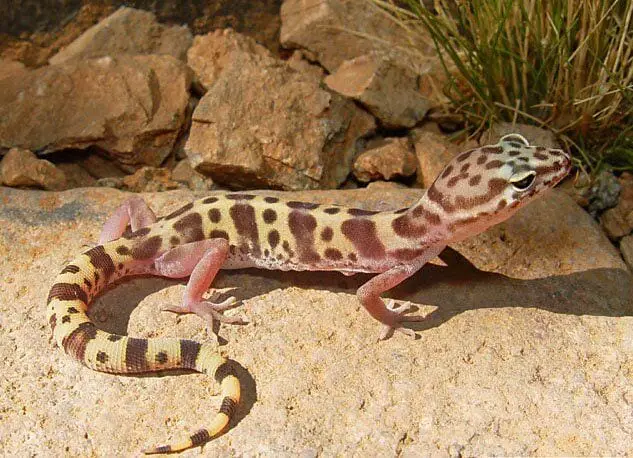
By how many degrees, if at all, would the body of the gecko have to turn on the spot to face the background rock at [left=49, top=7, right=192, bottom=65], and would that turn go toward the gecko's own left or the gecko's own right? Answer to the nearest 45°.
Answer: approximately 90° to the gecko's own left

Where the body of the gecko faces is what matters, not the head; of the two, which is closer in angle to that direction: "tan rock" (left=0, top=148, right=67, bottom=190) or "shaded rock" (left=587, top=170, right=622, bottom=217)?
the shaded rock

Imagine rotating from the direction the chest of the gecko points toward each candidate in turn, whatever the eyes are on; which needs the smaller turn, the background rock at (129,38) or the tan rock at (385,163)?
the tan rock

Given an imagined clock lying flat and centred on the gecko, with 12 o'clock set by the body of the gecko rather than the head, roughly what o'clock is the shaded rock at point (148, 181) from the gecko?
The shaded rock is roughly at 8 o'clock from the gecko.

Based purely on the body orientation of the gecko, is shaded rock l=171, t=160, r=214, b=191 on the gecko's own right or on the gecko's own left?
on the gecko's own left

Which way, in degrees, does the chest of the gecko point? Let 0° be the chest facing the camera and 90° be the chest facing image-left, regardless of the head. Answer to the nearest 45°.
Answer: approximately 270°

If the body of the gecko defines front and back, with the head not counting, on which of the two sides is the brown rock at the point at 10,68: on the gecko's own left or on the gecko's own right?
on the gecko's own left
